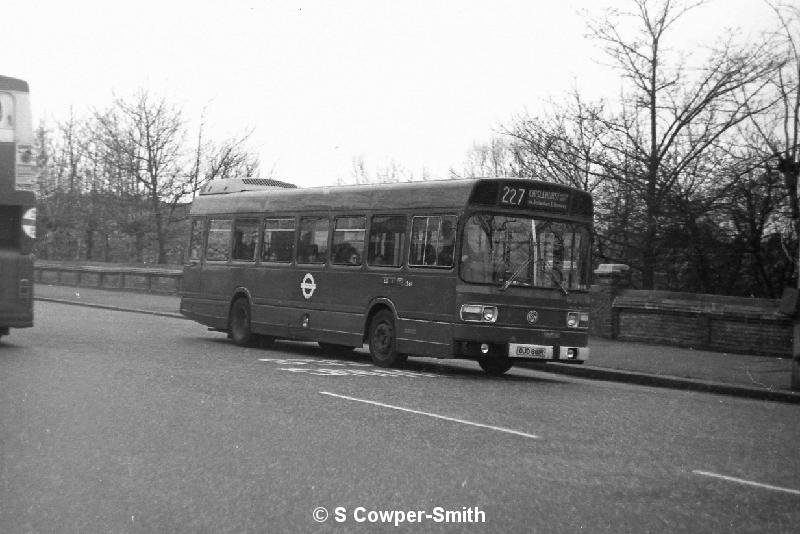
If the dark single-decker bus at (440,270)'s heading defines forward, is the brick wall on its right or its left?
on its left

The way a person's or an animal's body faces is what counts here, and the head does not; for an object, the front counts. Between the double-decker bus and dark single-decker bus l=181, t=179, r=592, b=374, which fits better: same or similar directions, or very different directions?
very different directions

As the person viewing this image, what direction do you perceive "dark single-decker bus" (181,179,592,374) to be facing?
facing the viewer and to the right of the viewer

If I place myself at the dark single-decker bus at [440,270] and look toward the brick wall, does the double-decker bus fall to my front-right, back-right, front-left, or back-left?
back-left

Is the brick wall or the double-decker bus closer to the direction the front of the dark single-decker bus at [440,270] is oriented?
the brick wall

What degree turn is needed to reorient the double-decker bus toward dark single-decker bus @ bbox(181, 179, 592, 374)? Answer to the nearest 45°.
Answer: approximately 180°

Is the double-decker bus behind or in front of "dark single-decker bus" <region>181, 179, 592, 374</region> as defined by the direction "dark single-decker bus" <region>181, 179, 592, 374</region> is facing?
behind
